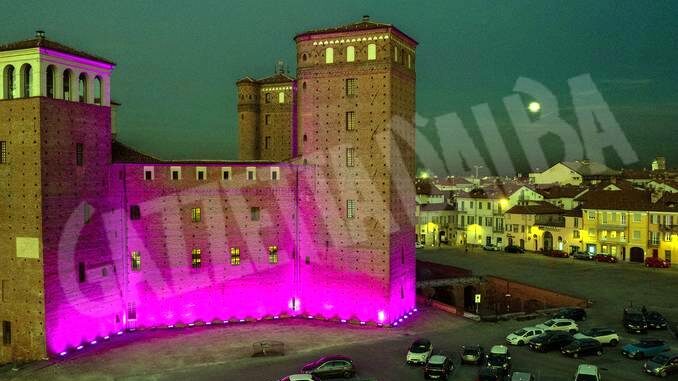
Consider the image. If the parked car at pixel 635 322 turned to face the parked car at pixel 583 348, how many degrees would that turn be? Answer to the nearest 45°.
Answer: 0° — it already faces it

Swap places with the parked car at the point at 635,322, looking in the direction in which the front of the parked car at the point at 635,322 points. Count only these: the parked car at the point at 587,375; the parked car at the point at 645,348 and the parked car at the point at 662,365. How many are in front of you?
3

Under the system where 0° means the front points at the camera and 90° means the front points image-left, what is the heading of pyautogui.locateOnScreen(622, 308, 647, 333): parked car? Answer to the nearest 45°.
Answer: approximately 0°

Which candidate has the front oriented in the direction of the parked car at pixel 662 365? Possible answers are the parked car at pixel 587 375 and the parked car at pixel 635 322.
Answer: the parked car at pixel 635 322

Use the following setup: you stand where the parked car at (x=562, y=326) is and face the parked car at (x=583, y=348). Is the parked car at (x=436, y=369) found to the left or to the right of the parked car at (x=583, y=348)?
right

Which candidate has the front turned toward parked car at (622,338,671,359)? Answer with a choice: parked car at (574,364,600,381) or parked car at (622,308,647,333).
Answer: parked car at (622,308,647,333)

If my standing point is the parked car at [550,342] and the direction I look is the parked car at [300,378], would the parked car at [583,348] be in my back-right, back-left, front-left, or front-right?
back-left

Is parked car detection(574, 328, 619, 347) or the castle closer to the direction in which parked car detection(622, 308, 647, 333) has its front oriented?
the parked car
